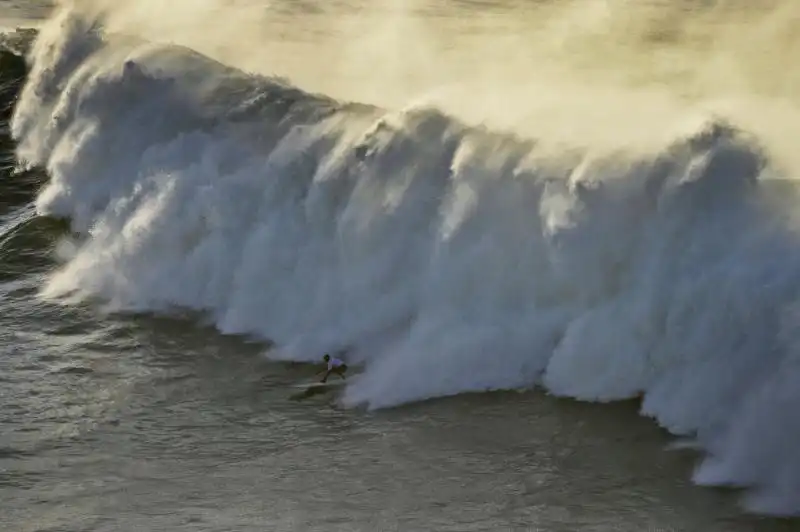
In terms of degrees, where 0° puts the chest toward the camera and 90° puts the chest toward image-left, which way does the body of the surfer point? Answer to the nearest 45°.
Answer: approximately 90°
